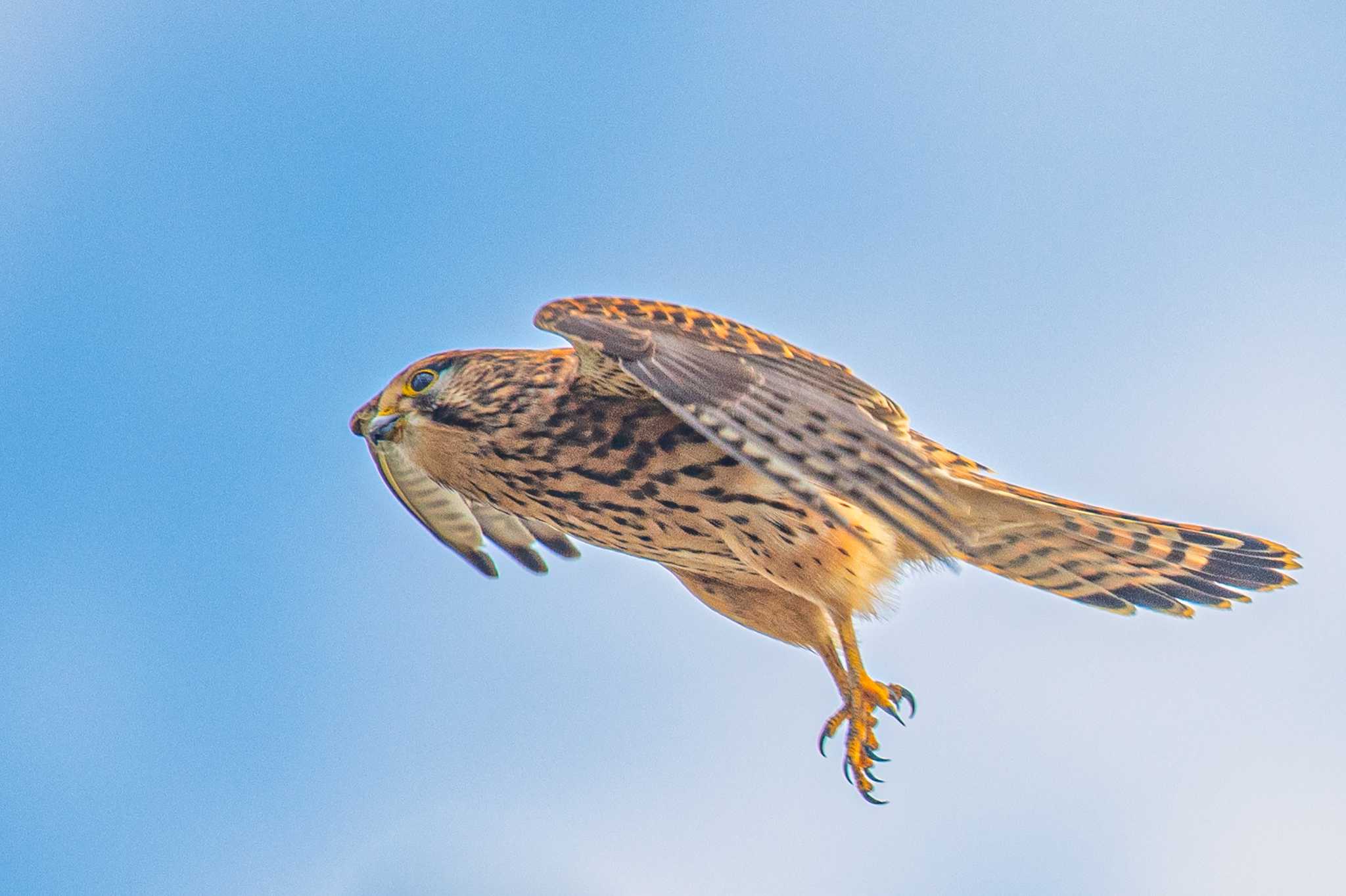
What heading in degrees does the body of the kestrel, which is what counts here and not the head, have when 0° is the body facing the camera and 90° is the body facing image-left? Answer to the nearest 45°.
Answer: approximately 90°
